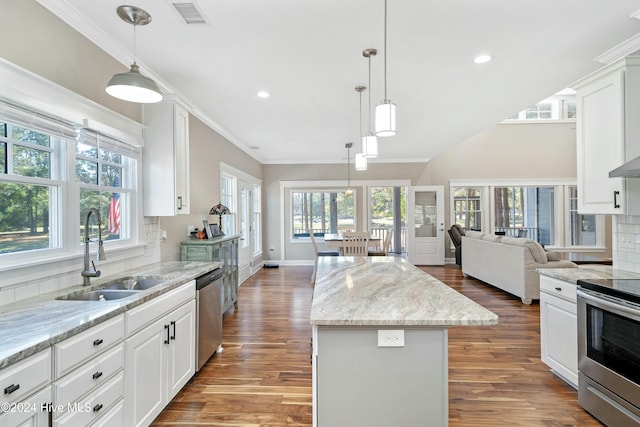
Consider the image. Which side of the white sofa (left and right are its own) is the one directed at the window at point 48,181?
back

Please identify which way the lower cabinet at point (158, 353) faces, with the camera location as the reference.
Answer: facing the viewer and to the right of the viewer

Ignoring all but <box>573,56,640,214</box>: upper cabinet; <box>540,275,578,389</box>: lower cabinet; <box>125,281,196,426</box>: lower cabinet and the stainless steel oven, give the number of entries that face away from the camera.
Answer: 0

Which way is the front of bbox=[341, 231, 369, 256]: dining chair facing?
away from the camera

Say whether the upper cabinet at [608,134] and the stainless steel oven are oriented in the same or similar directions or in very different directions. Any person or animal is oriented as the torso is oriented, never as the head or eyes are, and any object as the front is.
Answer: same or similar directions

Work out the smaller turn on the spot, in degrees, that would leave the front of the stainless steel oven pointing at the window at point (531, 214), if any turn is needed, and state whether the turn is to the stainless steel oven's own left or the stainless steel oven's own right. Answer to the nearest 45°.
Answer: approximately 135° to the stainless steel oven's own right

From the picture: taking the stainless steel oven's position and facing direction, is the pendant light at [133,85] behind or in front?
in front

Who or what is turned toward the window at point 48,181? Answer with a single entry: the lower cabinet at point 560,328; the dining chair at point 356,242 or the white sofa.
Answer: the lower cabinet

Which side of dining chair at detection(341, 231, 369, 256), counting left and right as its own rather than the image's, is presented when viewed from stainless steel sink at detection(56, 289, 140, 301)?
back

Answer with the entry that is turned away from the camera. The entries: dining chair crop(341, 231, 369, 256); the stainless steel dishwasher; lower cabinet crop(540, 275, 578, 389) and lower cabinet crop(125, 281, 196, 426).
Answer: the dining chair

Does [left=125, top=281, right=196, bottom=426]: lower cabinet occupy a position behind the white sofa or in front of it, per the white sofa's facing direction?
behind

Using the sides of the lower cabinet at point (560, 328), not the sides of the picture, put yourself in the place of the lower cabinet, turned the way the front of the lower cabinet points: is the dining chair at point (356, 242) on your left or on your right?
on your right

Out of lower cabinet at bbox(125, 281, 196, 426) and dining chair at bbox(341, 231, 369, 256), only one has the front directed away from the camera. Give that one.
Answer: the dining chair

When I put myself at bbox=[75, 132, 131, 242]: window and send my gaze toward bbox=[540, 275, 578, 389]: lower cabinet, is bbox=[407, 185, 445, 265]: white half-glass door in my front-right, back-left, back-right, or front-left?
front-left

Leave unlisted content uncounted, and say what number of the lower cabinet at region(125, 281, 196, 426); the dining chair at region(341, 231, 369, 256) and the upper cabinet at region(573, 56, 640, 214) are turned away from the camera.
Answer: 1

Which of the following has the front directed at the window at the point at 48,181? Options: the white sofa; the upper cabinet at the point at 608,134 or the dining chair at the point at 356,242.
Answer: the upper cabinet

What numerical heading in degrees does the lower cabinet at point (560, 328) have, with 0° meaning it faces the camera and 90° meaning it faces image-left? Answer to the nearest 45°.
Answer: approximately 45°

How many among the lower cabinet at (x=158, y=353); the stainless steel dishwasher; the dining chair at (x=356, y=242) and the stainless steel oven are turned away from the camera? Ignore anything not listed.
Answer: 1

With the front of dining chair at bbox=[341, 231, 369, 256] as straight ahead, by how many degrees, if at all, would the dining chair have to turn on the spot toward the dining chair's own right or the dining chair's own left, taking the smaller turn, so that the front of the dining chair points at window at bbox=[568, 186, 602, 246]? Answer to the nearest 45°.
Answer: approximately 45° to the dining chair's own right
